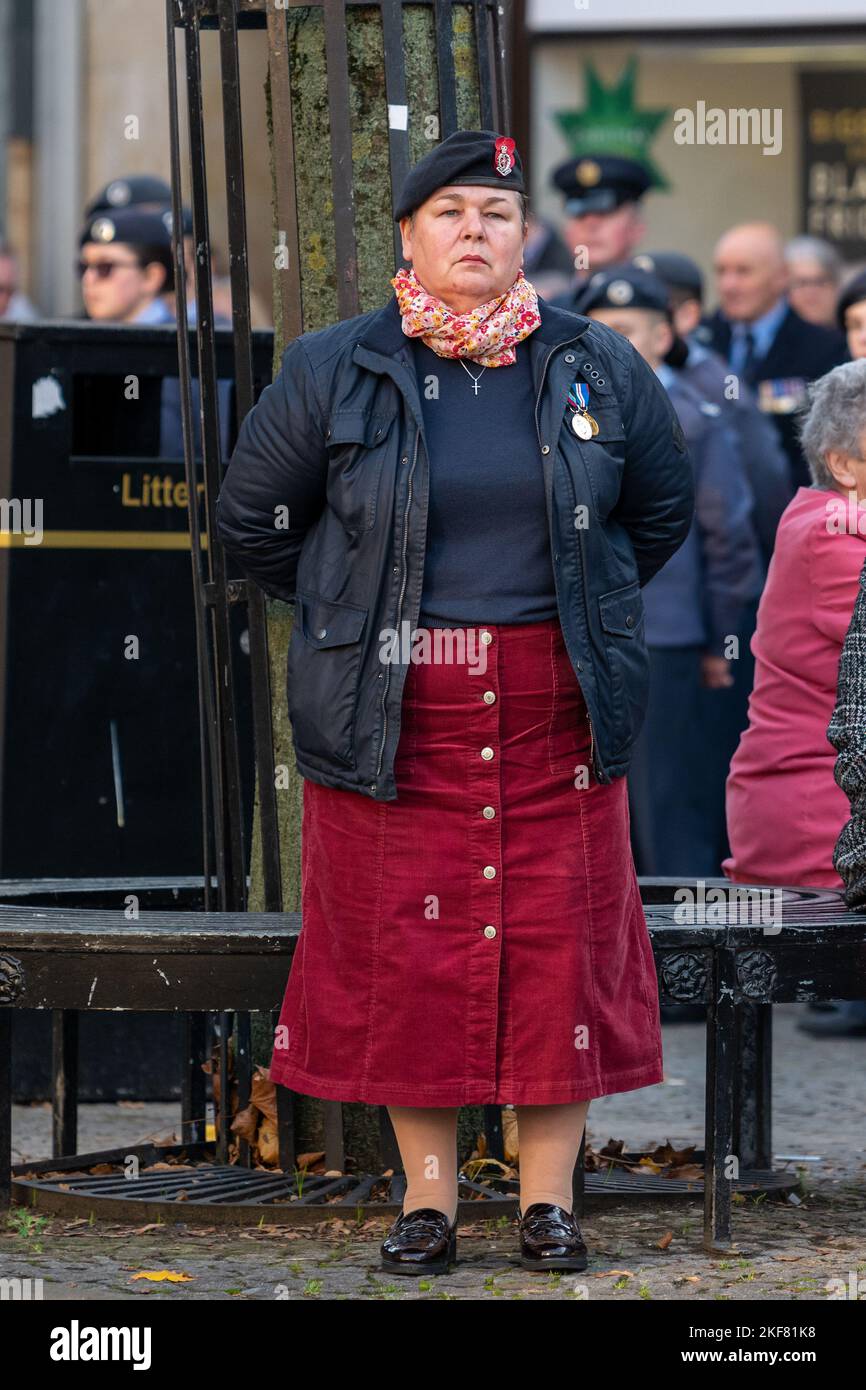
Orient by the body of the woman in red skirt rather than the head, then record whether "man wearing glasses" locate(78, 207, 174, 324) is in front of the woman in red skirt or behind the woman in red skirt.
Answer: behind

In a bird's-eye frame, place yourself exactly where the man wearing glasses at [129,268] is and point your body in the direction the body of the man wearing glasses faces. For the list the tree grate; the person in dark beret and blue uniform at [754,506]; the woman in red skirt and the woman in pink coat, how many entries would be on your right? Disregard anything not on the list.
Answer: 0

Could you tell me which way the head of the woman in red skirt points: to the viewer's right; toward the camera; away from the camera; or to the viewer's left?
toward the camera

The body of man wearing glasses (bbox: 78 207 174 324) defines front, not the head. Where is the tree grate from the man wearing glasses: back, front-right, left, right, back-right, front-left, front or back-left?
front-left

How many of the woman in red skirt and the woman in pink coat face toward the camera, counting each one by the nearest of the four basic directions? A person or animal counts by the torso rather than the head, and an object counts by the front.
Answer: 1

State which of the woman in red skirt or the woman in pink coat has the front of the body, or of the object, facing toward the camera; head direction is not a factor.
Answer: the woman in red skirt

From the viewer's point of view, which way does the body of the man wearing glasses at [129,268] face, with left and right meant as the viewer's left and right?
facing the viewer and to the left of the viewer

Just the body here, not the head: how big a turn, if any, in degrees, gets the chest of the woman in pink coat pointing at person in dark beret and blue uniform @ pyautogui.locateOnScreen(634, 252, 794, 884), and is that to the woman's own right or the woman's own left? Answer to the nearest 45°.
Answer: approximately 45° to the woman's own left

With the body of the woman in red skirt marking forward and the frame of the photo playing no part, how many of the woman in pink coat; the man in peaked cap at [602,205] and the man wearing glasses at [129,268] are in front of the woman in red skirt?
0

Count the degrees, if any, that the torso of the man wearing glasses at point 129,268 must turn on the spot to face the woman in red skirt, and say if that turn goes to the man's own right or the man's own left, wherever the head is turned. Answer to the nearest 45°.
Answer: approximately 45° to the man's own left

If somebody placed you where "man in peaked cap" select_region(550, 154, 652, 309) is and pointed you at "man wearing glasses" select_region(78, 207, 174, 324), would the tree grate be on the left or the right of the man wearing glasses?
left

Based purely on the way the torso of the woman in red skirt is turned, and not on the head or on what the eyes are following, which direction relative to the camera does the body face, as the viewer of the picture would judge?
toward the camera

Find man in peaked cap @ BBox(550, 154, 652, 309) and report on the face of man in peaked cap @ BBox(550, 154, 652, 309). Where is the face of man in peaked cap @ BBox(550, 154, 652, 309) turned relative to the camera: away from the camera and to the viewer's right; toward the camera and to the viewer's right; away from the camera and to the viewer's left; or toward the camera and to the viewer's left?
toward the camera and to the viewer's left

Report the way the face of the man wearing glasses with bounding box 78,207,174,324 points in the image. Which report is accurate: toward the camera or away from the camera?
toward the camera
